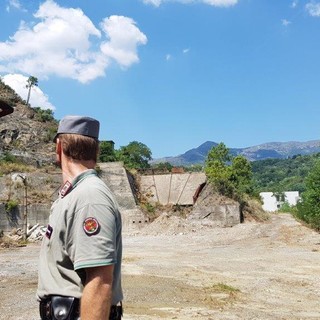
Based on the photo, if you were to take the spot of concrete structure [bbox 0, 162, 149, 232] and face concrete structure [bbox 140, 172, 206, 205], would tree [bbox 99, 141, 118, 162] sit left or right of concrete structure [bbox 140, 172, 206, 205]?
left

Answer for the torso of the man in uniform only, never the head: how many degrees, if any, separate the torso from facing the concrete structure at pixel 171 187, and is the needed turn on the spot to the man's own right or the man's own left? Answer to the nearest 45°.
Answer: approximately 90° to the man's own right

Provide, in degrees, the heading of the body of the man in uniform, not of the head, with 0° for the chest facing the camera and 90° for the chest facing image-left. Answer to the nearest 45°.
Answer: approximately 90°

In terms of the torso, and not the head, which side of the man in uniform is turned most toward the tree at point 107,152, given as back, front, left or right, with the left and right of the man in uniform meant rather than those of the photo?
right

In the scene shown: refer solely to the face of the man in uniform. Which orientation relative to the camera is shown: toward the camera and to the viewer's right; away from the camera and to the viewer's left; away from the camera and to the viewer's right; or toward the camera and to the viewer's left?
away from the camera and to the viewer's left
